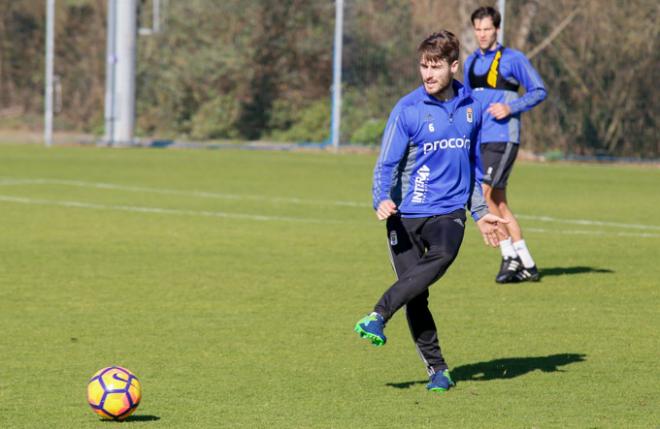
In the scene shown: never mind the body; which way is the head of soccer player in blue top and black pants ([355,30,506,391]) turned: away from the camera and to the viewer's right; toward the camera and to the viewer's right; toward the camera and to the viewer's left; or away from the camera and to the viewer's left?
toward the camera and to the viewer's left

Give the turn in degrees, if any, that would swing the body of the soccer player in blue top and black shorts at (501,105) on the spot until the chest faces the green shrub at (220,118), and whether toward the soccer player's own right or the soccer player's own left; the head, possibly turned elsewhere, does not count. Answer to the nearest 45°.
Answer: approximately 135° to the soccer player's own right

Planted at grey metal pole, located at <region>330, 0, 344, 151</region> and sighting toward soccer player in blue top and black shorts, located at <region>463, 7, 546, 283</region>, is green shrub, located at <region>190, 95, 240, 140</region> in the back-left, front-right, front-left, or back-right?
back-right

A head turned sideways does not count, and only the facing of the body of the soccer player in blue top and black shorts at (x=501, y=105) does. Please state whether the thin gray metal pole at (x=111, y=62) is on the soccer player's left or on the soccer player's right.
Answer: on the soccer player's right

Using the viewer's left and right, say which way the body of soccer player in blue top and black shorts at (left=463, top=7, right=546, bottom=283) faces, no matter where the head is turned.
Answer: facing the viewer and to the left of the viewer

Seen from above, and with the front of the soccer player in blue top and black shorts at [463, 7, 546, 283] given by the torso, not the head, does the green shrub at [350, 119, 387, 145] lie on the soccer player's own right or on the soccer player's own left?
on the soccer player's own right

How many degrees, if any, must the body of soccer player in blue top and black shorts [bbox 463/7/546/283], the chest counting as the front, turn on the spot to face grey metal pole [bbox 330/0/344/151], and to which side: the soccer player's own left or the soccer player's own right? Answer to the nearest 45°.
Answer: approximately 135° to the soccer player's own right

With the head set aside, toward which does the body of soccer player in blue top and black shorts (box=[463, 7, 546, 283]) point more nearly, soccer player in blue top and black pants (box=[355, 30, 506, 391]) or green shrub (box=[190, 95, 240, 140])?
the soccer player in blue top and black pants

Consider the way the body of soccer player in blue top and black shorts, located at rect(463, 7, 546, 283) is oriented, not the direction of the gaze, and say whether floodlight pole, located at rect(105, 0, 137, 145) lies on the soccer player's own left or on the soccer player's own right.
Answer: on the soccer player's own right

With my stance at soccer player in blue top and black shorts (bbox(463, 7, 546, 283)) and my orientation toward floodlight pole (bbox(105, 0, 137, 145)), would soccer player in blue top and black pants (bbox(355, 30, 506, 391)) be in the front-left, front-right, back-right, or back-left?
back-left

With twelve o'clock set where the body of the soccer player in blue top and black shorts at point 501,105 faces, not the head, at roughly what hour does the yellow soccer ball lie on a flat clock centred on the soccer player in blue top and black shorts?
The yellow soccer ball is roughly at 11 o'clock from the soccer player in blue top and black shorts.

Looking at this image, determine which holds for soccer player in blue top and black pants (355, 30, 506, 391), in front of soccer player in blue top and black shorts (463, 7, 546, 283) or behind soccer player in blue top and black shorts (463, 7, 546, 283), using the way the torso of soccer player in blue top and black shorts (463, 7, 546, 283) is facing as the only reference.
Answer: in front

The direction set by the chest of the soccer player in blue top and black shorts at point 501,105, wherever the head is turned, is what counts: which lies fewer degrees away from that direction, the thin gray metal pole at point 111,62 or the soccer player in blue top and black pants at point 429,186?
the soccer player in blue top and black pants

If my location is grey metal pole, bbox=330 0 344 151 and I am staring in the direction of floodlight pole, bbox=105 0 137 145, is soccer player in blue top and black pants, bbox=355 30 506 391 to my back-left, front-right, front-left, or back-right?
back-left

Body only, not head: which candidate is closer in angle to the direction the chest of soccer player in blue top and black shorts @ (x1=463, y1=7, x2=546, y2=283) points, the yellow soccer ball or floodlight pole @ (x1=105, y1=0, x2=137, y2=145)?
the yellow soccer ball
